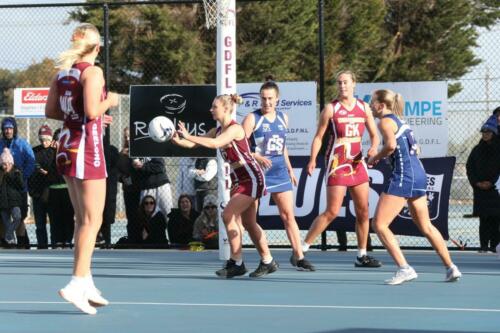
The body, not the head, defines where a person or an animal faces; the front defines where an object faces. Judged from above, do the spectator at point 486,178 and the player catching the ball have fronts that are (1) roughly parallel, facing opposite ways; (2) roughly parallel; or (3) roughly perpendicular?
roughly perpendicular

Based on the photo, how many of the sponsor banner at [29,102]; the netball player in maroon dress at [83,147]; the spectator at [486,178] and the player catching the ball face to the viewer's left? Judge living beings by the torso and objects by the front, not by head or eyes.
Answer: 1

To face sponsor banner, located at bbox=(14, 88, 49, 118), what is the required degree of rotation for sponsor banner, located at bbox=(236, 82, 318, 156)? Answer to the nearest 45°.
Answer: approximately 135° to its right

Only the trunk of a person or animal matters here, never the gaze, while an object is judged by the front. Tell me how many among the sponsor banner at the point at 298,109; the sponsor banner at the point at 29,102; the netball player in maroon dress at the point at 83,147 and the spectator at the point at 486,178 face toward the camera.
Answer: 3

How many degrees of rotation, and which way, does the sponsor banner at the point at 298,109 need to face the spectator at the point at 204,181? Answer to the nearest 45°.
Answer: approximately 135° to its right

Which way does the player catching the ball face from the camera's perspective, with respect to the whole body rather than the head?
to the viewer's left

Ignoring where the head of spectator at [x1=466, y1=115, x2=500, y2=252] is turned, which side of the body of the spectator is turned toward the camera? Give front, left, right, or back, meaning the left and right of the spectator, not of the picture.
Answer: front

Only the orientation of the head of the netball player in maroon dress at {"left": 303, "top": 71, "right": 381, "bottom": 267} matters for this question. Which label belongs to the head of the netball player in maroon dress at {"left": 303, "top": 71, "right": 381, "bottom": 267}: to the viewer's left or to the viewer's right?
to the viewer's left

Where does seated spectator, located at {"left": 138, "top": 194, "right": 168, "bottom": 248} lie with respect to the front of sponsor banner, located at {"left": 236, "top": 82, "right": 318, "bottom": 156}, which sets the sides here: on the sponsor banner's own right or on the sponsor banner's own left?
on the sponsor banner's own right

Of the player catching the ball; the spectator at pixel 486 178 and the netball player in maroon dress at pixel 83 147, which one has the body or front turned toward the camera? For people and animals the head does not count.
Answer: the spectator

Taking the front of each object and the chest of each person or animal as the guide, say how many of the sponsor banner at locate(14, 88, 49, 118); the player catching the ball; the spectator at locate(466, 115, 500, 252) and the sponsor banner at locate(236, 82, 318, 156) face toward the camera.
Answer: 3

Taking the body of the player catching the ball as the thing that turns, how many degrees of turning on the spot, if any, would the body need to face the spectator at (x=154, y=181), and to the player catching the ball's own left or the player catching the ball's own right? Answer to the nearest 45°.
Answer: approximately 90° to the player catching the ball's own right

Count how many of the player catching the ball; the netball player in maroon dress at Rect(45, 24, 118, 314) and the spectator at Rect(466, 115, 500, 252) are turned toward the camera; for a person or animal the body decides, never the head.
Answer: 1

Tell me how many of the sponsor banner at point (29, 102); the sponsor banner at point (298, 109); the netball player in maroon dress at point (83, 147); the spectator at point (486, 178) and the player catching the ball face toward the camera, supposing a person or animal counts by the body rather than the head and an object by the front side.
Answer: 3

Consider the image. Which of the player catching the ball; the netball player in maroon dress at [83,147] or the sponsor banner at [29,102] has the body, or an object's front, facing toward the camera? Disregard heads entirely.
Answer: the sponsor banner

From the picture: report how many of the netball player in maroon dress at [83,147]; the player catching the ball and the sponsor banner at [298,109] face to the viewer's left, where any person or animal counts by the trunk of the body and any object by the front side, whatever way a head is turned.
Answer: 1
